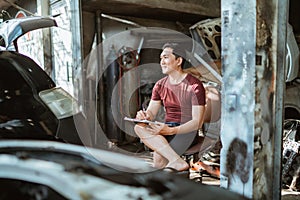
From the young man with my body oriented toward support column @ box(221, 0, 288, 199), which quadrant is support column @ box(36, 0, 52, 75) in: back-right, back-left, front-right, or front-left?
back-right

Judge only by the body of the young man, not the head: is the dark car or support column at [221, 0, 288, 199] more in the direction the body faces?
the dark car

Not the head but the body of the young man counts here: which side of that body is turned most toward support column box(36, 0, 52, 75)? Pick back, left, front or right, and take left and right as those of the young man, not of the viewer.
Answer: right

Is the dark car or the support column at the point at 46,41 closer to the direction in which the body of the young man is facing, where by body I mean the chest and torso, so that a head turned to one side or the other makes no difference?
the dark car

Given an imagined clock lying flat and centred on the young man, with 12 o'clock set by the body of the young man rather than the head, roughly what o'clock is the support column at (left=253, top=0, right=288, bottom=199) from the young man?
The support column is roughly at 10 o'clock from the young man.

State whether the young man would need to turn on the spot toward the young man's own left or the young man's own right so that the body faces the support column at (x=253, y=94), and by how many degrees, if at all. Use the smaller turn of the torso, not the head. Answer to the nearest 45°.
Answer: approximately 45° to the young man's own left

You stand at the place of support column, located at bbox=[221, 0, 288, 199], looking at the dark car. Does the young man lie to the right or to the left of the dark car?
right

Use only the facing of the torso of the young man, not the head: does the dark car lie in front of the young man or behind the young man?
in front

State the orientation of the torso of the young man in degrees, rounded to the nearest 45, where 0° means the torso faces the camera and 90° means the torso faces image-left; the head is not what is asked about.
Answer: approximately 45°
